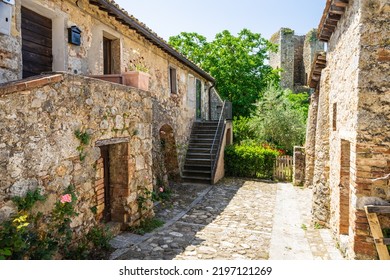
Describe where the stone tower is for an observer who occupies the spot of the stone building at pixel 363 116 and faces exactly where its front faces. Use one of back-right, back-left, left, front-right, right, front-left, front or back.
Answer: right

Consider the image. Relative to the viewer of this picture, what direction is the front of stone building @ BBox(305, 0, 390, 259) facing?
facing to the left of the viewer

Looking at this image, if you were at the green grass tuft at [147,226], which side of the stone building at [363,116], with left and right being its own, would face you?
front

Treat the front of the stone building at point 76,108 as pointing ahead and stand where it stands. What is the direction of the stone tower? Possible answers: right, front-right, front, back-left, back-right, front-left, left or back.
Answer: left

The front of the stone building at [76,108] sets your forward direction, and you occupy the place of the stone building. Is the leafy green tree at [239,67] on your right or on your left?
on your left

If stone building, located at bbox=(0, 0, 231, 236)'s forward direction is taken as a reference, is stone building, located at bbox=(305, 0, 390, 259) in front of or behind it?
in front

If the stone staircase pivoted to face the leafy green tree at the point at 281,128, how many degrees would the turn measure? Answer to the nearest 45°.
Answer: approximately 135° to its left

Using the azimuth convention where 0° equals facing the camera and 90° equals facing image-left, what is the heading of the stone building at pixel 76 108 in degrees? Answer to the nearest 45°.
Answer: approximately 315°

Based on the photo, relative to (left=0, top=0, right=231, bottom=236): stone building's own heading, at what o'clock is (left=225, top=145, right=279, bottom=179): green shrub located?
The green shrub is roughly at 9 o'clock from the stone building.

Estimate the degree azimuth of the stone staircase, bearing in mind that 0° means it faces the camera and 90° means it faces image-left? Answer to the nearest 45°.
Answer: approximately 0°

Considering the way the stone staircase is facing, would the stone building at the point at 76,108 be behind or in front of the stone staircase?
in front

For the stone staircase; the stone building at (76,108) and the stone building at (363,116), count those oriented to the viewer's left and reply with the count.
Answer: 1

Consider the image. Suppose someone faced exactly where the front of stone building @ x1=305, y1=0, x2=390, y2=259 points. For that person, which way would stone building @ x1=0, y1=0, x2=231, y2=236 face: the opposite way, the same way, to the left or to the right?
the opposite way

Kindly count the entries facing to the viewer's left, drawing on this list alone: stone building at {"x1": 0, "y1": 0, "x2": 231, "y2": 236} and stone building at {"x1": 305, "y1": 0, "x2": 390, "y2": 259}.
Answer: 1
